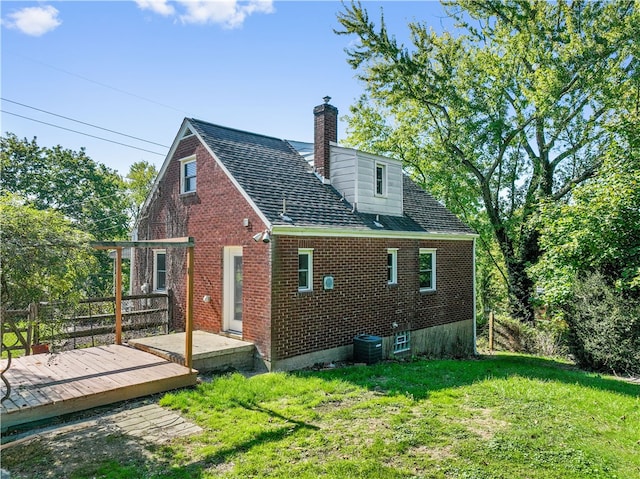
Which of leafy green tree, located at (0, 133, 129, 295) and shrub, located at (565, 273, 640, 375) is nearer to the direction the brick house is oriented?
the leafy green tree
